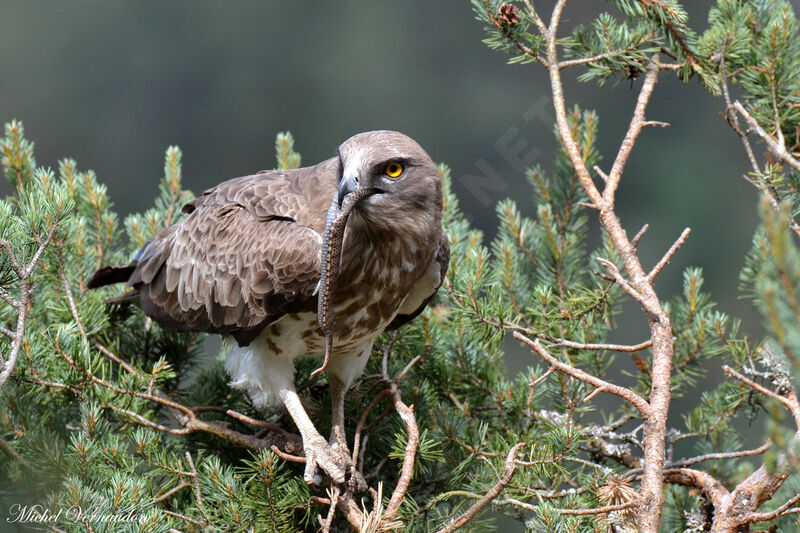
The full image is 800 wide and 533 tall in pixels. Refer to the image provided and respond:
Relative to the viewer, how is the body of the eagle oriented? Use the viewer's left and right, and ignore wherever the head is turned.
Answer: facing the viewer and to the right of the viewer

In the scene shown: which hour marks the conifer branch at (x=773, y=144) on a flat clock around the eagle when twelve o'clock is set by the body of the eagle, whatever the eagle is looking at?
The conifer branch is roughly at 11 o'clock from the eagle.

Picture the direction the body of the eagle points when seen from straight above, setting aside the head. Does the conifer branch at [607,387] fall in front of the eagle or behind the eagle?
in front

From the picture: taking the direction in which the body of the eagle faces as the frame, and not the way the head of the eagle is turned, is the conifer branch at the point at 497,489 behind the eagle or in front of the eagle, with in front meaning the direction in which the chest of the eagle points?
in front
